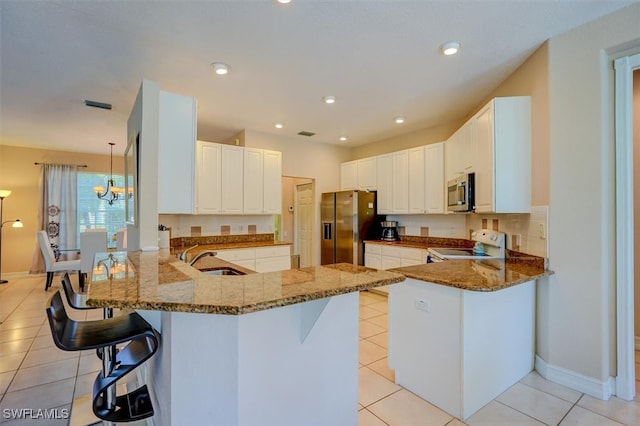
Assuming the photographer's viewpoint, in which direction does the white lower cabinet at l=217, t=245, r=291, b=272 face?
facing the viewer

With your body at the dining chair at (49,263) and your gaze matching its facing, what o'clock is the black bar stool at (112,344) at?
The black bar stool is roughly at 3 o'clock from the dining chair.

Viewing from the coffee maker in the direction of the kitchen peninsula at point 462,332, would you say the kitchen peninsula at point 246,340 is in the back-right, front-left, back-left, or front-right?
front-right

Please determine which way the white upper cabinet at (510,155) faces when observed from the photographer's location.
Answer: facing to the left of the viewer

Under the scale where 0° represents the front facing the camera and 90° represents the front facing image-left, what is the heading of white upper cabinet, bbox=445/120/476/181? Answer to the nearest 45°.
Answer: approximately 45°

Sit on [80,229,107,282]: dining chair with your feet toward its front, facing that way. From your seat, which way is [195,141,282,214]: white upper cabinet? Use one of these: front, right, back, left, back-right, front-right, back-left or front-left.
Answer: back-right

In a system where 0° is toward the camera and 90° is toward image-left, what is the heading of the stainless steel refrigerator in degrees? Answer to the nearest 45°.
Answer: approximately 45°

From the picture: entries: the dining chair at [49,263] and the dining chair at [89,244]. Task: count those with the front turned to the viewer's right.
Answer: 1

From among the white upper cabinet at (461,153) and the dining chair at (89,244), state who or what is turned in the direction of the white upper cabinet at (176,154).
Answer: the white upper cabinet at (461,153)

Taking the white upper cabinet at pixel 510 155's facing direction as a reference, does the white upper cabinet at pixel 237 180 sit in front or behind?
in front

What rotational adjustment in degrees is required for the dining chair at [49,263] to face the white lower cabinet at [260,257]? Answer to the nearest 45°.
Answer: approximately 45° to its right

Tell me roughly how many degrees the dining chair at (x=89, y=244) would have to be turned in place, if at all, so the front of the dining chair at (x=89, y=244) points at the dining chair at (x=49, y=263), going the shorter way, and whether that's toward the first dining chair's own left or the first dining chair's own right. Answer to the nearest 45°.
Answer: approximately 45° to the first dining chair's own left
